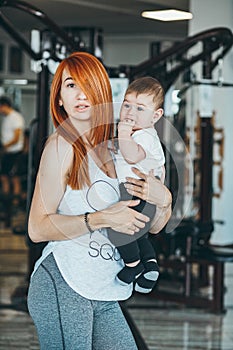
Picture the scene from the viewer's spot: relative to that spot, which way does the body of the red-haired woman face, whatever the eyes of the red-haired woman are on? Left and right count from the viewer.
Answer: facing the viewer and to the right of the viewer

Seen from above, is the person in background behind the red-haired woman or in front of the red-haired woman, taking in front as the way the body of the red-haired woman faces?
behind
